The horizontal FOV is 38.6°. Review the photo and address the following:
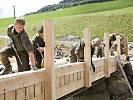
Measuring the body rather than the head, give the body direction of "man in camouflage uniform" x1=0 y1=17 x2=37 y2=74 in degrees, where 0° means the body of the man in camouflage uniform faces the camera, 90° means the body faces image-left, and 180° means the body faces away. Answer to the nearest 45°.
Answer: approximately 0°

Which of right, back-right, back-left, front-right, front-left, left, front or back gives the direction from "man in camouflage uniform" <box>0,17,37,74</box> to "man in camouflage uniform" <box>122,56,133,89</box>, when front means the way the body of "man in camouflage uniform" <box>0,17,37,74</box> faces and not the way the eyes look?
back-left
